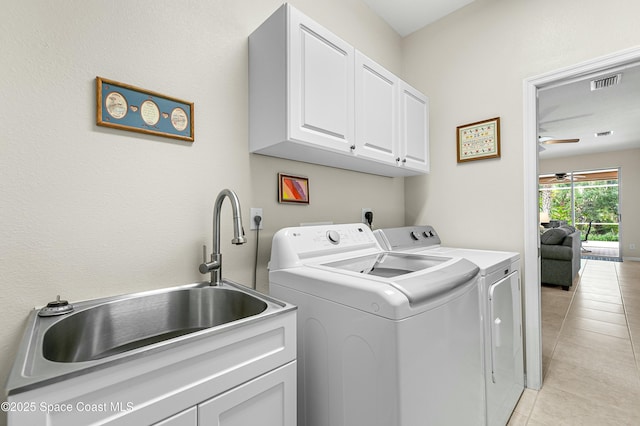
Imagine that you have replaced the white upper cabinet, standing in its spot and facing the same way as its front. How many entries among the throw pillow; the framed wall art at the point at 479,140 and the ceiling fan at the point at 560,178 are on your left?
3

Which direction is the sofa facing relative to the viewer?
to the viewer's left

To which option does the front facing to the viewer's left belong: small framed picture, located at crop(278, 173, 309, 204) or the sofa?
the sofa

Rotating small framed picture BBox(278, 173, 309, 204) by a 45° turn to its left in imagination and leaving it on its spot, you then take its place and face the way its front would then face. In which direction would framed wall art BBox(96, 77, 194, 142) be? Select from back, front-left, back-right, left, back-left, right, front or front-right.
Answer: back-right
